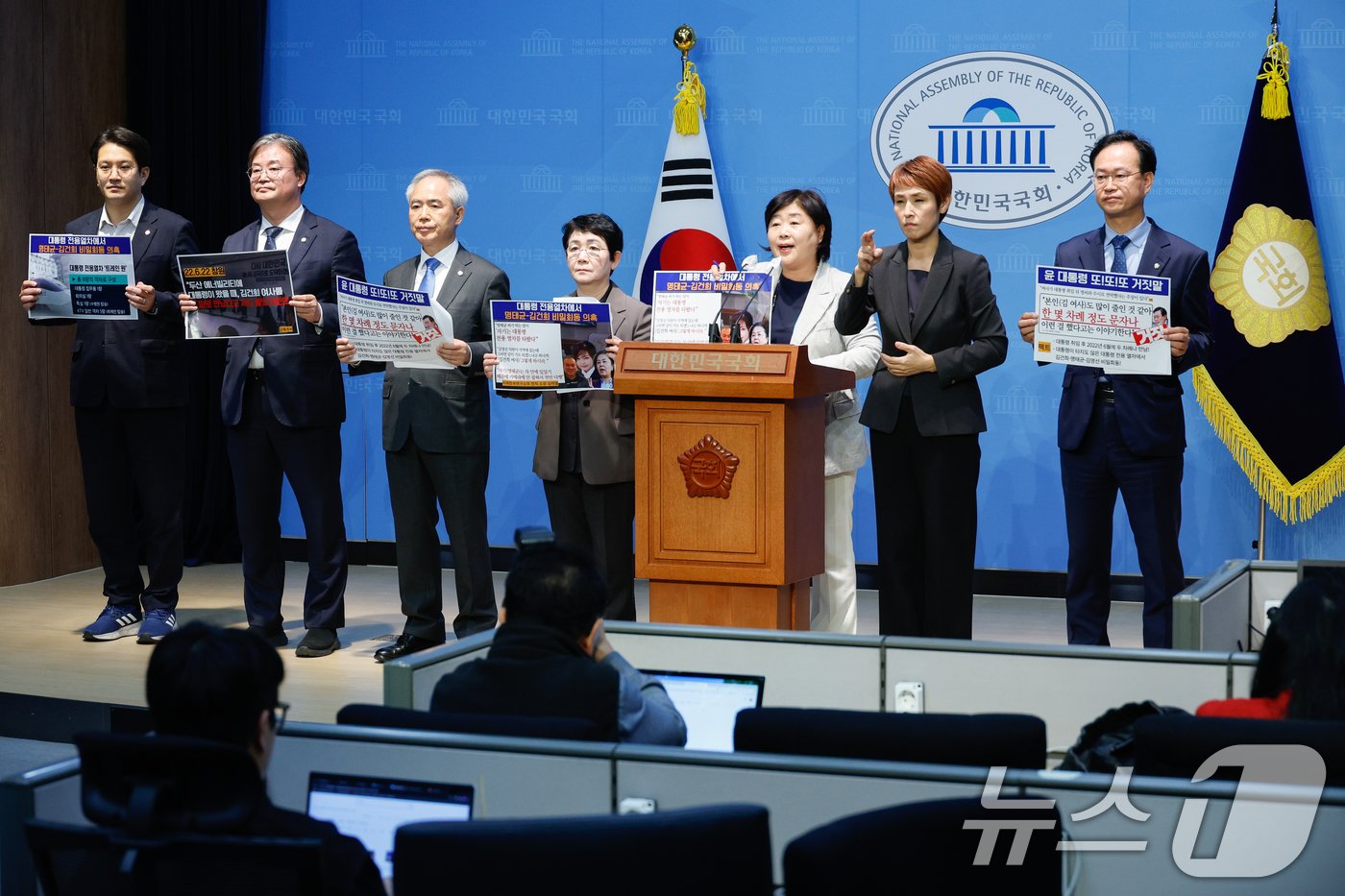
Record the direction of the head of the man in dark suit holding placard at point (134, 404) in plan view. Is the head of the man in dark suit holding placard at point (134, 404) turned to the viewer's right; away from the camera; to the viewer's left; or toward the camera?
toward the camera

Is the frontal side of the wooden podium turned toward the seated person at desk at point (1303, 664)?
no

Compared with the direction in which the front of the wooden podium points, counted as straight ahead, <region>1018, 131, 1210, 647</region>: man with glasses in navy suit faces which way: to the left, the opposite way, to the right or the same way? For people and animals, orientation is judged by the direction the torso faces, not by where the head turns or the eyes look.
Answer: the same way

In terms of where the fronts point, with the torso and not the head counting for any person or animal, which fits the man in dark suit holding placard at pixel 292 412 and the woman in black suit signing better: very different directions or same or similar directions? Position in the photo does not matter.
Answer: same or similar directions

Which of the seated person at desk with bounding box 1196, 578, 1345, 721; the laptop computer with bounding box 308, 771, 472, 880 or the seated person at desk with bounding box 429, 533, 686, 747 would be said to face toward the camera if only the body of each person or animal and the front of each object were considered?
the laptop computer

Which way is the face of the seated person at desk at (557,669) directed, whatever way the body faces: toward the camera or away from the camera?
away from the camera

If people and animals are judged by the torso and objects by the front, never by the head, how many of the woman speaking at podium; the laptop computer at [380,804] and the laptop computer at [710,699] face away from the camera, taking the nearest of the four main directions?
0

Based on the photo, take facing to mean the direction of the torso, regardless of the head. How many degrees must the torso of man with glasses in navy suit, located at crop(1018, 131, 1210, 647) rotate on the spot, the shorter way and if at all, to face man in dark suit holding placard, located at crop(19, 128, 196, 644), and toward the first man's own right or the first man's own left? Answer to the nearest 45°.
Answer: approximately 45° to the first man's own right

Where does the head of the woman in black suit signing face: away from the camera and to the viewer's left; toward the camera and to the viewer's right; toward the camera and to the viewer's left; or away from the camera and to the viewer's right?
toward the camera and to the viewer's left

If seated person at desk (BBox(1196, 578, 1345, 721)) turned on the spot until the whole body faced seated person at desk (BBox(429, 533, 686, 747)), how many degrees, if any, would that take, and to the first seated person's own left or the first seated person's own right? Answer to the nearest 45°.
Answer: approximately 90° to the first seated person's own left

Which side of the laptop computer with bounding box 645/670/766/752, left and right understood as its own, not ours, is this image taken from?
front

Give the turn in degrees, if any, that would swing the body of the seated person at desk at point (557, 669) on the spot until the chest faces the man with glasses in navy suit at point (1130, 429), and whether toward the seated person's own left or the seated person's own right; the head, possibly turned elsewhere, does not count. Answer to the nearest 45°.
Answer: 0° — they already face them

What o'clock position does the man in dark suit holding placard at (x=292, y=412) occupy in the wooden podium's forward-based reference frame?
The man in dark suit holding placard is roughly at 3 o'clock from the wooden podium.

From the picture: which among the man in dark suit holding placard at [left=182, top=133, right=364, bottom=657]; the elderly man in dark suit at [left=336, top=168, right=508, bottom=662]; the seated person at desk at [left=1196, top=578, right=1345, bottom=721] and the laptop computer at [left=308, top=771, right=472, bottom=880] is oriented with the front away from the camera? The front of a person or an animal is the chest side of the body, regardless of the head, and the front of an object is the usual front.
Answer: the seated person at desk

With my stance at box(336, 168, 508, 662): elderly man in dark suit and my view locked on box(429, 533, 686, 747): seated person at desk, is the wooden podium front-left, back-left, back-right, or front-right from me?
front-left

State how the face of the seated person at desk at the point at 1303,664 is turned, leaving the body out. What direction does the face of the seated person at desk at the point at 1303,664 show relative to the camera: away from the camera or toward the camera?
away from the camera

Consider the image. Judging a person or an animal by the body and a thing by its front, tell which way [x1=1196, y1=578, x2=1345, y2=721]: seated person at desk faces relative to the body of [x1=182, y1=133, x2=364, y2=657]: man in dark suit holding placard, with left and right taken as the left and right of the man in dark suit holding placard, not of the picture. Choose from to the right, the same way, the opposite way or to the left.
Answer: the opposite way

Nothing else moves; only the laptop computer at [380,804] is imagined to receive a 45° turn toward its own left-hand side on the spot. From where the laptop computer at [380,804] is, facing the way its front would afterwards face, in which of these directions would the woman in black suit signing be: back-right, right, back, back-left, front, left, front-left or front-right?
left

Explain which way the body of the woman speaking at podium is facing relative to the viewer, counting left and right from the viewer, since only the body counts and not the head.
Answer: facing the viewer and to the left of the viewer

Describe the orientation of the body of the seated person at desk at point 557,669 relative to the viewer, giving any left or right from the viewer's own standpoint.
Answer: facing away from the viewer and to the right of the viewer

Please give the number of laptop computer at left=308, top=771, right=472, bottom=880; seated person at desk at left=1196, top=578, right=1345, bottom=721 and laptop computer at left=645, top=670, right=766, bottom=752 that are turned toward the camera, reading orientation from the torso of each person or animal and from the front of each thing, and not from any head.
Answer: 2
